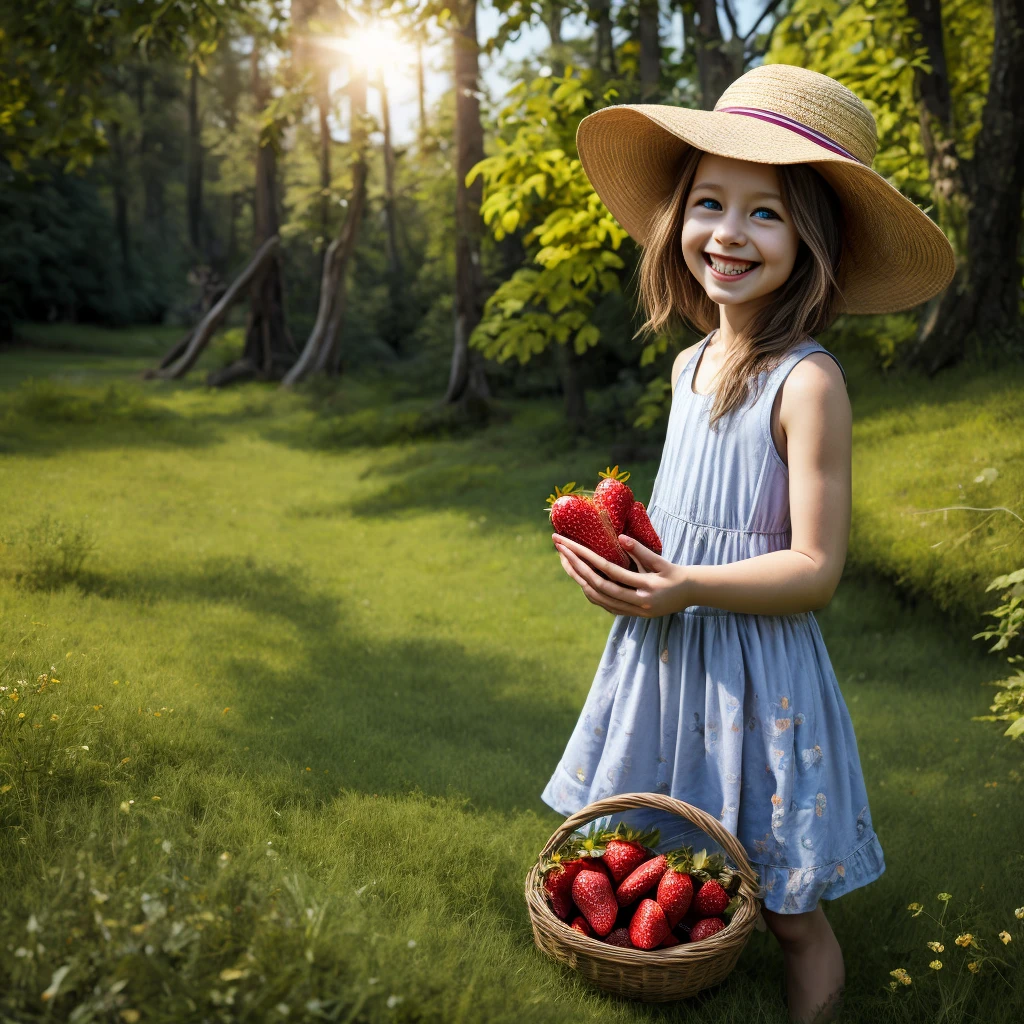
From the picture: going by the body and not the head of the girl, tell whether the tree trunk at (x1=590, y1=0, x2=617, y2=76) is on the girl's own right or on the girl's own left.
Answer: on the girl's own right

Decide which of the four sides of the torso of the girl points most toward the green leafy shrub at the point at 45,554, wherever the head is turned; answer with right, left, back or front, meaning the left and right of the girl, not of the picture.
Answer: right

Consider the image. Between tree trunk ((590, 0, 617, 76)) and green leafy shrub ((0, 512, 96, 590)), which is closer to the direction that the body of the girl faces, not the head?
the green leafy shrub

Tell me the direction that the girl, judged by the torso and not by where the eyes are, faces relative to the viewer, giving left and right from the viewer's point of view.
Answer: facing the viewer and to the left of the viewer
